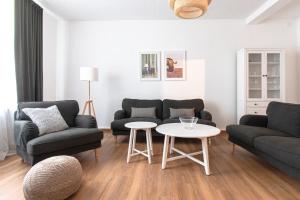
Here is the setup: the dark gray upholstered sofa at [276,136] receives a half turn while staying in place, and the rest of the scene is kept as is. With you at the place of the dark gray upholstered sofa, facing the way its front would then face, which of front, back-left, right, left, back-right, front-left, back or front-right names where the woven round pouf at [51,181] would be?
back

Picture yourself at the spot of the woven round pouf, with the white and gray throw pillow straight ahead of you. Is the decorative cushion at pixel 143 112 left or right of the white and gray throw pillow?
right

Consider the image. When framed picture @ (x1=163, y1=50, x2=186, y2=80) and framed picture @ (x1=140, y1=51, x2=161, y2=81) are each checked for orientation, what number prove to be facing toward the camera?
2

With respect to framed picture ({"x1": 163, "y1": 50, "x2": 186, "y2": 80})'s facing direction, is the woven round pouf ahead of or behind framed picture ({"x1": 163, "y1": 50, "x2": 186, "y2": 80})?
ahead

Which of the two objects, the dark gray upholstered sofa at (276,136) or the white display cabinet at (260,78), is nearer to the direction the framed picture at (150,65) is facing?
the dark gray upholstered sofa

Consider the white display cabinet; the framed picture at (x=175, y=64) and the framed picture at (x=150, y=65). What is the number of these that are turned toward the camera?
3

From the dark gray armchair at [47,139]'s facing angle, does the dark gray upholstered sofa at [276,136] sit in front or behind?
in front

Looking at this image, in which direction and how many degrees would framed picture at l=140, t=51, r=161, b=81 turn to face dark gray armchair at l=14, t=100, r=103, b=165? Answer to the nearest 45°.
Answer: approximately 45° to its right

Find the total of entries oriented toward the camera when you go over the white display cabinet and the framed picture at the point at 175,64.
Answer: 2

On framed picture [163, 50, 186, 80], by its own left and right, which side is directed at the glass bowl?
front

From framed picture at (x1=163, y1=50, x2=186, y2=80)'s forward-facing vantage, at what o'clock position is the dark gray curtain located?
The dark gray curtain is roughly at 2 o'clock from the framed picture.

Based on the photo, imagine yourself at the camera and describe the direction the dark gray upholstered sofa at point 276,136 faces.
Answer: facing the viewer and to the left of the viewer

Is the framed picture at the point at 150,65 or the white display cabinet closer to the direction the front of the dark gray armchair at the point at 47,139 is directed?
the white display cabinet

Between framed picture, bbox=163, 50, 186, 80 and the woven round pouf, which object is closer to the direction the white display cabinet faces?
the woven round pouf
